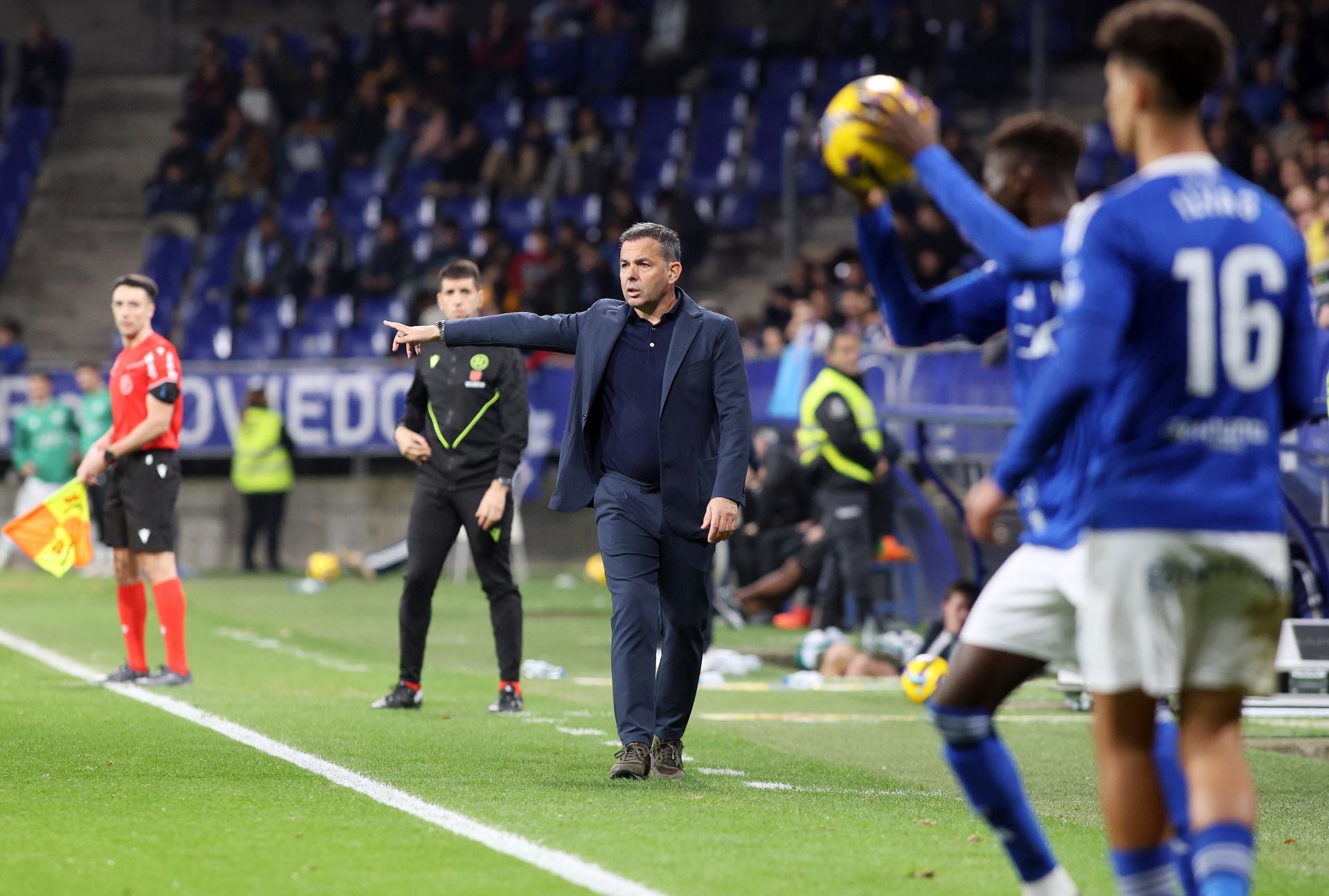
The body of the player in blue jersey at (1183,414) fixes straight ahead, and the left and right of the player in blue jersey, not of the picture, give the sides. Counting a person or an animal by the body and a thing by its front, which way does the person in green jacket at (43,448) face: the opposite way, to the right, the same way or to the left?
the opposite way

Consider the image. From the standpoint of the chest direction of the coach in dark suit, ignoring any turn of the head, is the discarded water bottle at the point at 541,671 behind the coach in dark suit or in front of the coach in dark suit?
behind

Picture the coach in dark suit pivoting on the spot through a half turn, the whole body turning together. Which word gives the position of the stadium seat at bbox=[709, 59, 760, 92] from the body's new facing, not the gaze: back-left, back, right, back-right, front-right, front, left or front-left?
front

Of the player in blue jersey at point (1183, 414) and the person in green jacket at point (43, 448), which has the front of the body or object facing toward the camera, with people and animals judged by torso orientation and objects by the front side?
the person in green jacket

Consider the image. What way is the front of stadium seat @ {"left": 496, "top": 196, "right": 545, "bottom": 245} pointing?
toward the camera

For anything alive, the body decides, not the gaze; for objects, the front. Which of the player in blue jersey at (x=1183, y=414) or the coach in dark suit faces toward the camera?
the coach in dark suit

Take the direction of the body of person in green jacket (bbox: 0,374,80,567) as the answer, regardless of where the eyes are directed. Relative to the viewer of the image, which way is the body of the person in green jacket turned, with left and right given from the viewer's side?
facing the viewer

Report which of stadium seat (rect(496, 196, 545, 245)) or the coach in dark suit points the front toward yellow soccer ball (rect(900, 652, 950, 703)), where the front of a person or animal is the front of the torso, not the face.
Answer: the stadium seat

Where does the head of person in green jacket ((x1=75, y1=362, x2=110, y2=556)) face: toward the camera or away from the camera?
toward the camera

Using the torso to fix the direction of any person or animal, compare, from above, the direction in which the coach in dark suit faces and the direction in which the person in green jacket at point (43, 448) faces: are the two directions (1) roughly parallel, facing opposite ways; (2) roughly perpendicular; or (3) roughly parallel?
roughly parallel

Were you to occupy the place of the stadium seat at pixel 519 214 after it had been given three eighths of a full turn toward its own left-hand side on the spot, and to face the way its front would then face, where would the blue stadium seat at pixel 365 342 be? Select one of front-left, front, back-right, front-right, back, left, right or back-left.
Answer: back

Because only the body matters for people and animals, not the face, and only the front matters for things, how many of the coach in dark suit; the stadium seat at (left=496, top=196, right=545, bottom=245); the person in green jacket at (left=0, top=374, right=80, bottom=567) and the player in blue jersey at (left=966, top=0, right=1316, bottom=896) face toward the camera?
3

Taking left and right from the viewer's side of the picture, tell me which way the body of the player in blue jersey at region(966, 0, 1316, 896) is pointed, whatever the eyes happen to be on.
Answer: facing away from the viewer and to the left of the viewer

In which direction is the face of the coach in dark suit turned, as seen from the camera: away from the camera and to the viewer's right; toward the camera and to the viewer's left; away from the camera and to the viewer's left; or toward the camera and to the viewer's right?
toward the camera and to the viewer's left

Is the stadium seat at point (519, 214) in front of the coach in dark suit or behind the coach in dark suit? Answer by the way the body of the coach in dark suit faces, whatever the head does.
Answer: behind

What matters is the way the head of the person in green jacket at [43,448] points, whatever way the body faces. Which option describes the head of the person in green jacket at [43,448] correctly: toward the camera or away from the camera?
toward the camera
